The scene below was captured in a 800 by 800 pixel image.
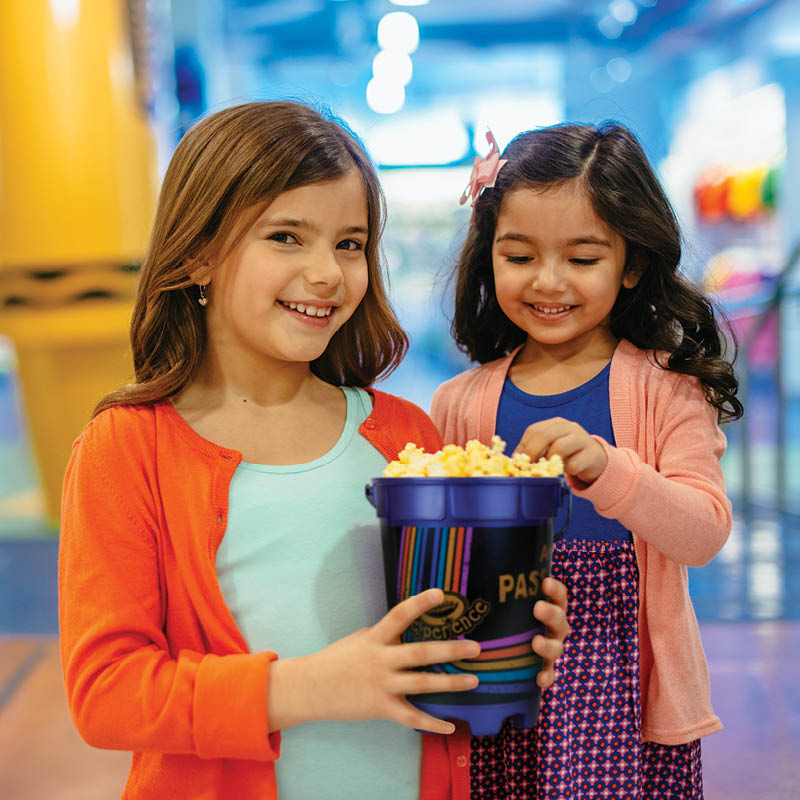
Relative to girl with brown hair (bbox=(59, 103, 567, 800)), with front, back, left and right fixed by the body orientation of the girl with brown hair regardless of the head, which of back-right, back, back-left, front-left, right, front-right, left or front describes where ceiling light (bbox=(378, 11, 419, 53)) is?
back-left

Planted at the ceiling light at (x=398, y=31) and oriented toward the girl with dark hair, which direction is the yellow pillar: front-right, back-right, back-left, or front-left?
front-right

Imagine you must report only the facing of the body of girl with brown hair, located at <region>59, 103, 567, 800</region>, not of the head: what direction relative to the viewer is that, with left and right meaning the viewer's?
facing the viewer and to the right of the viewer

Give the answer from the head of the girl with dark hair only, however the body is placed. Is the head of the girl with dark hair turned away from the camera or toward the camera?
toward the camera

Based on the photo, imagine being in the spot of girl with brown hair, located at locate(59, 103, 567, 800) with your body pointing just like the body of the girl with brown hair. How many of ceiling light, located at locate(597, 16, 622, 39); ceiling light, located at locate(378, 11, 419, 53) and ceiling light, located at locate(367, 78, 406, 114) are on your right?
0

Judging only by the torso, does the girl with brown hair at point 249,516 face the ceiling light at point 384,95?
no

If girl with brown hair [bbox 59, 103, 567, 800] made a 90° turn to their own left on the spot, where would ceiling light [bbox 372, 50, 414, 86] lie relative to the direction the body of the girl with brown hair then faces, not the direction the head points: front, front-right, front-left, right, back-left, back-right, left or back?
front-left

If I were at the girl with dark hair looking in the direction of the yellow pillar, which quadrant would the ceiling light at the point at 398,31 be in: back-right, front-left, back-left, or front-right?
front-right

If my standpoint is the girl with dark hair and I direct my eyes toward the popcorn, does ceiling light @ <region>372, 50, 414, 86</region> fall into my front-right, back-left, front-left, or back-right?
back-right

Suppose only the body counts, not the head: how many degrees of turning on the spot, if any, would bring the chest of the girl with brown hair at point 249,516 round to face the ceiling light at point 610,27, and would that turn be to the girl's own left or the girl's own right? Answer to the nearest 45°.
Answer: approximately 135° to the girl's own left
